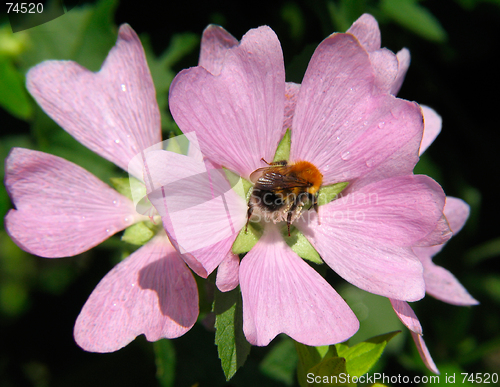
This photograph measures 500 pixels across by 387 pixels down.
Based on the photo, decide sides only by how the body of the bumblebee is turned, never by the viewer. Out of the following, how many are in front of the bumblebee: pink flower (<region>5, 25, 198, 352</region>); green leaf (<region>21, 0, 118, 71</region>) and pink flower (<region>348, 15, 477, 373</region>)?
1

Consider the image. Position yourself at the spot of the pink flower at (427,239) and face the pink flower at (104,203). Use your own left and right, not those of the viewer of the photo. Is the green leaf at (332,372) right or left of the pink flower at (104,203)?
left
